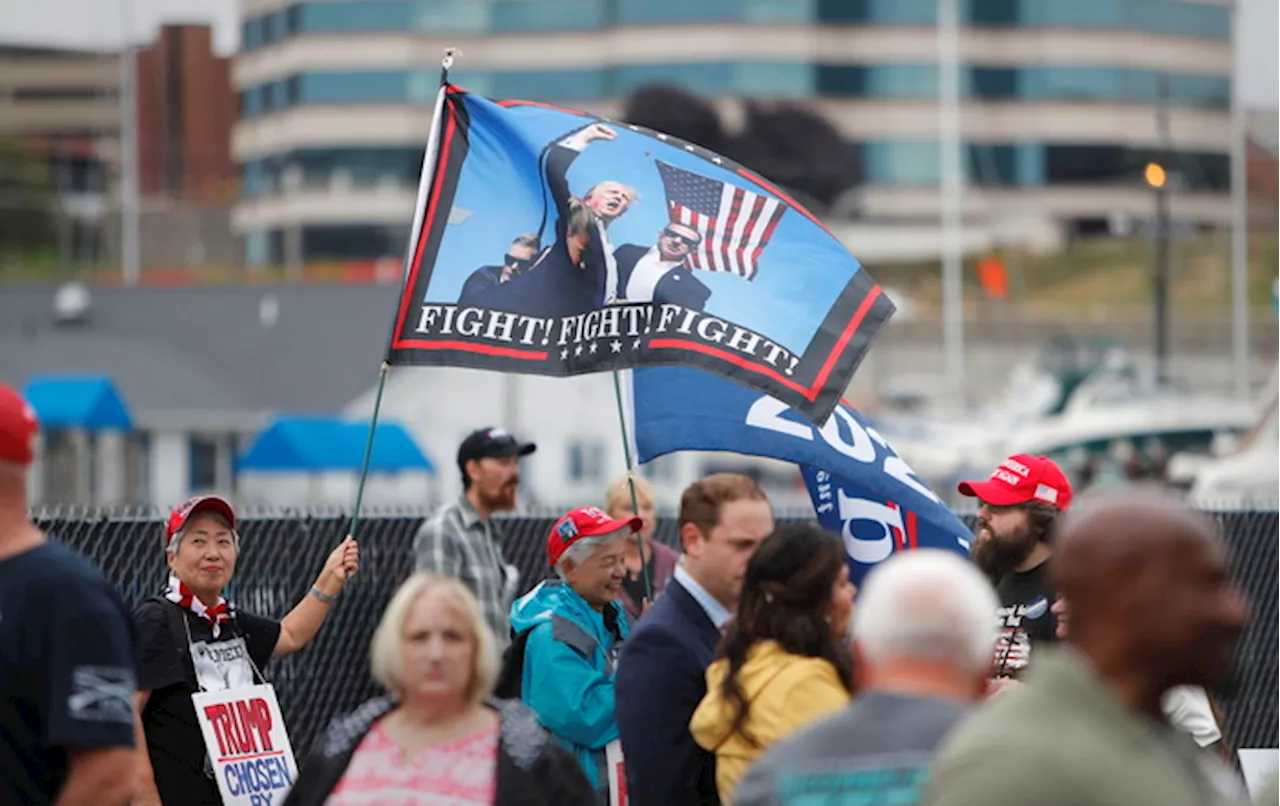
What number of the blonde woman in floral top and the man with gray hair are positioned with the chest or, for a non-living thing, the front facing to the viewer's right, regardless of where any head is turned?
0

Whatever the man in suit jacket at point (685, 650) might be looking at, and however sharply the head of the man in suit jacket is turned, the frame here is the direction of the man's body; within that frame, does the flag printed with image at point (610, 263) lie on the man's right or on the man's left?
on the man's left

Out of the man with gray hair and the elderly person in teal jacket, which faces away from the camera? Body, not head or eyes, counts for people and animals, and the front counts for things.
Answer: the man with gray hair

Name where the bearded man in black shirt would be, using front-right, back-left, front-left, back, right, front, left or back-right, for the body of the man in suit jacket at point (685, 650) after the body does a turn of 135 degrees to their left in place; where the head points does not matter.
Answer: right

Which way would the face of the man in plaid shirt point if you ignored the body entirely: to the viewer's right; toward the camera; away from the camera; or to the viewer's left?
to the viewer's right

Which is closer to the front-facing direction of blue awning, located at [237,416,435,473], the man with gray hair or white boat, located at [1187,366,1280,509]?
the man with gray hair

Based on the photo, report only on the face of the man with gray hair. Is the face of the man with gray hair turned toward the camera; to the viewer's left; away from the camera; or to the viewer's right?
away from the camera

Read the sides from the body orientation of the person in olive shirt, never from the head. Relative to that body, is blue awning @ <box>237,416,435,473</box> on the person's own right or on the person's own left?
on the person's own left

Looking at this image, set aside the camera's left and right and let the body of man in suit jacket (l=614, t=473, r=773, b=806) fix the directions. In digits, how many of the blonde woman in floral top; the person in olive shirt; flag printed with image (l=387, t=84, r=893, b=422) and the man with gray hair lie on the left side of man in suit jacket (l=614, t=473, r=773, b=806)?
1

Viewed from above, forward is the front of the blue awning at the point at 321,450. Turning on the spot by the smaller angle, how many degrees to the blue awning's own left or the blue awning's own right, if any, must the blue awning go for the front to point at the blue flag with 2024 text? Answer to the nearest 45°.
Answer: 0° — it already faces it

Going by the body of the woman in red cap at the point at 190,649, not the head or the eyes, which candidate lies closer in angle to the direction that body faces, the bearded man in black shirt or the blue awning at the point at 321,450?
the bearded man in black shirt

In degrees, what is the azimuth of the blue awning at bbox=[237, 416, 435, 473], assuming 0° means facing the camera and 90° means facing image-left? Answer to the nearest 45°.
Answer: approximately 0°

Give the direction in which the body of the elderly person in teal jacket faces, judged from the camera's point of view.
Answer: to the viewer's right

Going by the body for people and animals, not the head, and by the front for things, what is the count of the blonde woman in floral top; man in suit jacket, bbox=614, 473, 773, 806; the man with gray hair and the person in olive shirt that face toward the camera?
1

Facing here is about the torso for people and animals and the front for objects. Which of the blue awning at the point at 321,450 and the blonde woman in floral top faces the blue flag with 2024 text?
the blue awning
